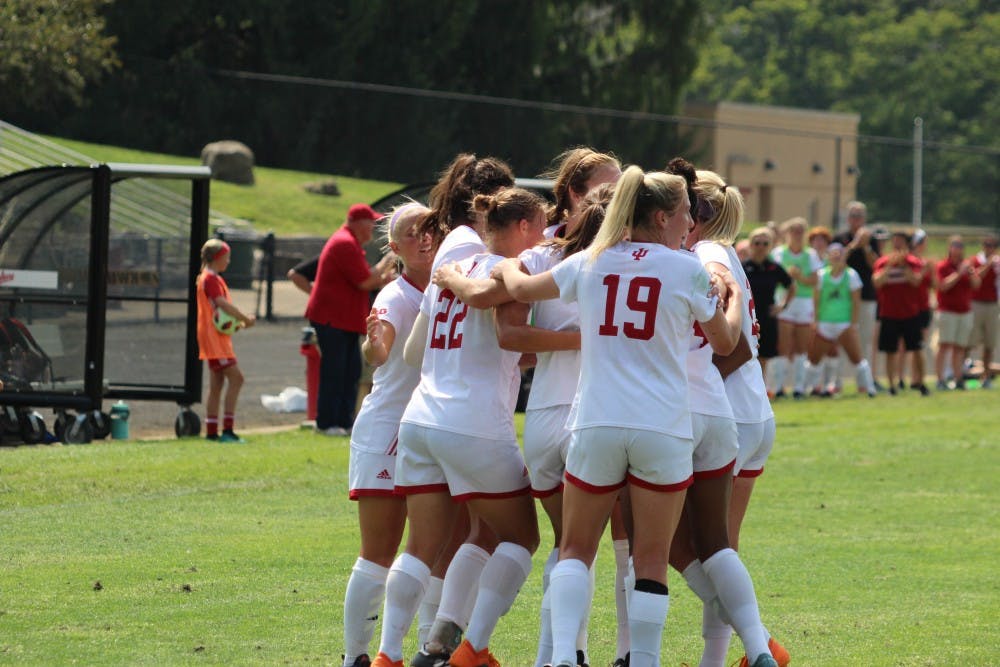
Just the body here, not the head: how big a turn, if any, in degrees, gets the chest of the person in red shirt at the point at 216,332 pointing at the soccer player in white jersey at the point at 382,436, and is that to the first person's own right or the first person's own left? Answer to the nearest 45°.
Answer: approximately 90° to the first person's own right

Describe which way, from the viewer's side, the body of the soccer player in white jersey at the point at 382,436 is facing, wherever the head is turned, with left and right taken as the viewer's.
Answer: facing to the right of the viewer

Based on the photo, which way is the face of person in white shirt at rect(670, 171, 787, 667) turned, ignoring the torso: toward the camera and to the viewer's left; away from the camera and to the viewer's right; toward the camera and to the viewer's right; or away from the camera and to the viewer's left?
away from the camera and to the viewer's left

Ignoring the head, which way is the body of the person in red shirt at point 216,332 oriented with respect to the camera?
to the viewer's right

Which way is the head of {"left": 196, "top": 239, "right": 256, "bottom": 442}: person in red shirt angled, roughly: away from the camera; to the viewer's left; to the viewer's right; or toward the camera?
to the viewer's right

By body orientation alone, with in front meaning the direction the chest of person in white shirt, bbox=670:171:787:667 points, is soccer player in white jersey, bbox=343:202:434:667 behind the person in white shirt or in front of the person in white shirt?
in front

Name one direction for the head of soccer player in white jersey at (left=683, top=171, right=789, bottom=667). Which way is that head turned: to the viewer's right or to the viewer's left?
to the viewer's left

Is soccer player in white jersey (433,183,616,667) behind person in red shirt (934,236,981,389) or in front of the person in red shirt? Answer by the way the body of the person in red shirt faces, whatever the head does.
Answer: in front

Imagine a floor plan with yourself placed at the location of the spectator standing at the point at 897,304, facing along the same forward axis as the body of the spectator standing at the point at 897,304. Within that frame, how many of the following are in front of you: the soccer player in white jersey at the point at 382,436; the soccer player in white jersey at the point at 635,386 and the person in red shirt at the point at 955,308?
2

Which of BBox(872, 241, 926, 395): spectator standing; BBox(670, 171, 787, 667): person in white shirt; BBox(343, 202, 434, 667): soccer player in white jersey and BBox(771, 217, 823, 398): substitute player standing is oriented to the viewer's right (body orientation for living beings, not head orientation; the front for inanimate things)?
the soccer player in white jersey

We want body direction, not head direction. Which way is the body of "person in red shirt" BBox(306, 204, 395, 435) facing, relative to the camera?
to the viewer's right

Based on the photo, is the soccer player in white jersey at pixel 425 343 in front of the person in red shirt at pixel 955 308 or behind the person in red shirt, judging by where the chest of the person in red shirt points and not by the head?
in front
